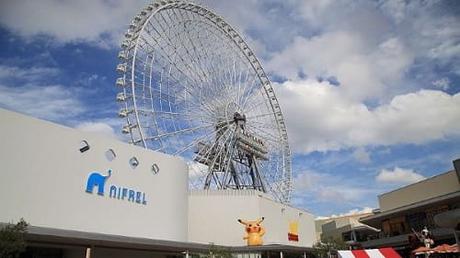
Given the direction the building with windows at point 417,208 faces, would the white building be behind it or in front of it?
in front

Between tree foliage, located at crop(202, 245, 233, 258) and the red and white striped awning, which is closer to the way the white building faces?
the red and white striped awning

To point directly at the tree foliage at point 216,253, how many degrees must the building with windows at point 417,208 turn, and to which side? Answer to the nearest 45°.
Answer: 0° — it already faces it

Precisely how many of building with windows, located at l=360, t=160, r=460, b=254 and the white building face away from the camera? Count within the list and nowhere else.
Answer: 0

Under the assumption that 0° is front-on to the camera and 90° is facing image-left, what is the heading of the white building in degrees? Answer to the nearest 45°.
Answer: approximately 315°

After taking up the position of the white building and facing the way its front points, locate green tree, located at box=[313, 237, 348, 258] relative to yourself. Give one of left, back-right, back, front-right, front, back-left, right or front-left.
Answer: left
